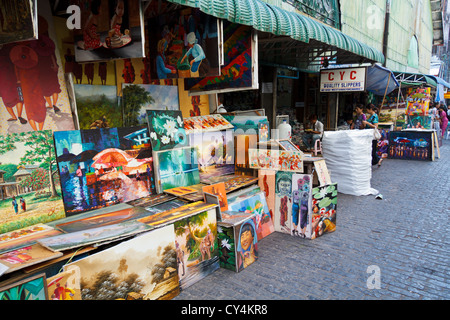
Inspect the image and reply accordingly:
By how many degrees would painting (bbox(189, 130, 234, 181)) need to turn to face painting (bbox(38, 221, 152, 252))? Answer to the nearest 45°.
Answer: approximately 90° to its right

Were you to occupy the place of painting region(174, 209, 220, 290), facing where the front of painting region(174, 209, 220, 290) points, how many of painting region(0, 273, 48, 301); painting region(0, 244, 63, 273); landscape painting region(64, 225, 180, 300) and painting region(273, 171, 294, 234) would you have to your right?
3

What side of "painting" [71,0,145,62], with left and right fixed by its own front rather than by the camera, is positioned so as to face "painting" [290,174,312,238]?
left

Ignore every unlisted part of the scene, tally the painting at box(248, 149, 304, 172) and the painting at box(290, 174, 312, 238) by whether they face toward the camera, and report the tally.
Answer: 2

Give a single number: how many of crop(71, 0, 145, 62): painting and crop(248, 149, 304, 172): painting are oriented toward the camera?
2

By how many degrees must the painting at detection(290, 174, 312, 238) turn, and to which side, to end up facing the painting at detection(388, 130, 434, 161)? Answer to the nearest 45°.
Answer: approximately 135° to its left

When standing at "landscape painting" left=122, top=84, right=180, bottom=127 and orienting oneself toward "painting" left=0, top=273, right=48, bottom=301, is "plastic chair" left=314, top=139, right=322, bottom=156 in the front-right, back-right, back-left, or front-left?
back-left
